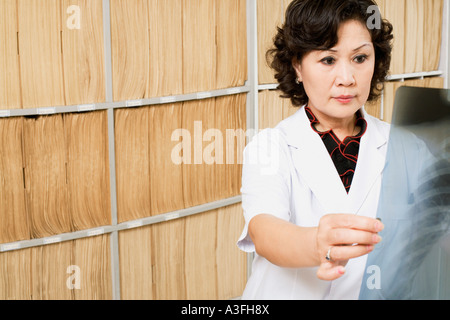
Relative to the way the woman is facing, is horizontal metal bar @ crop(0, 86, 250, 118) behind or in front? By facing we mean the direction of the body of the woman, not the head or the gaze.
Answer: behind

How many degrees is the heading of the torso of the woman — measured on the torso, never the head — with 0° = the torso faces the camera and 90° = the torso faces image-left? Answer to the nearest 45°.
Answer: approximately 315°

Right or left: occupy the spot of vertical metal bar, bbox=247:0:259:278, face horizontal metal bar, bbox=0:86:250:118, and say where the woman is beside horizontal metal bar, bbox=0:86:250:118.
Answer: left

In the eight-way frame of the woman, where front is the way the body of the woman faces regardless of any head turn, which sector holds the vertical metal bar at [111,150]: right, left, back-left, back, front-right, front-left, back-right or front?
back

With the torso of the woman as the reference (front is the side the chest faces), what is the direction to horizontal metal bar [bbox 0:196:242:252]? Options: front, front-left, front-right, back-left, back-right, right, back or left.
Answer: back
